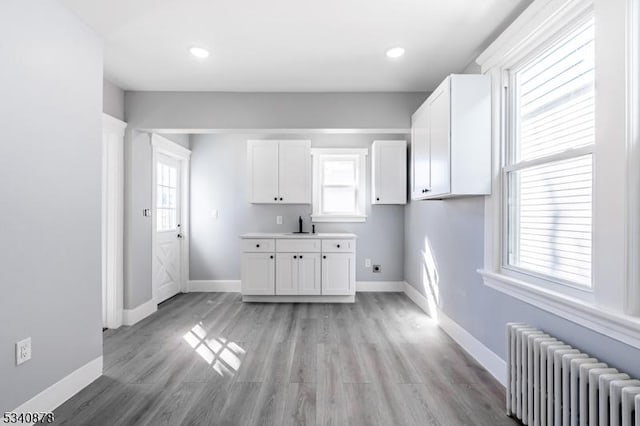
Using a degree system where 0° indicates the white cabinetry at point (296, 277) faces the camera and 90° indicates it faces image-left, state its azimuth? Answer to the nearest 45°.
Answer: approximately 0°

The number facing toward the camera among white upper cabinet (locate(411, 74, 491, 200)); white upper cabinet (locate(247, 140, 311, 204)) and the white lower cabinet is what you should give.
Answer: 2

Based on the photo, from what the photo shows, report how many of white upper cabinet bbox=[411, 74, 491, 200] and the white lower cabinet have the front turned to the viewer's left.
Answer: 1

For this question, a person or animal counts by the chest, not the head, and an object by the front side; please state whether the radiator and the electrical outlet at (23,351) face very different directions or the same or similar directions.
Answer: very different directions

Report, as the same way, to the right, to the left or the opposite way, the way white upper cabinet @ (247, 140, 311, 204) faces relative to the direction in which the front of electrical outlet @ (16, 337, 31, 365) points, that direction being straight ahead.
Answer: to the right

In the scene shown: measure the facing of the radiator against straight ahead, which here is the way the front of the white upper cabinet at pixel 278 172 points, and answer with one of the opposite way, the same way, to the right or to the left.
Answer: to the right

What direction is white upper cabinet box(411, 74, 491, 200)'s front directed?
to the viewer's left

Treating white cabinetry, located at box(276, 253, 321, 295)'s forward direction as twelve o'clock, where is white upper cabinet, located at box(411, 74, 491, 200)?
The white upper cabinet is roughly at 11 o'clock from the white cabinetry.

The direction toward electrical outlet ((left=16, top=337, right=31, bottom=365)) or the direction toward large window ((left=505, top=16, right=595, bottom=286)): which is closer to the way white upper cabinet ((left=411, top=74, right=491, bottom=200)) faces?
the electrical outlet

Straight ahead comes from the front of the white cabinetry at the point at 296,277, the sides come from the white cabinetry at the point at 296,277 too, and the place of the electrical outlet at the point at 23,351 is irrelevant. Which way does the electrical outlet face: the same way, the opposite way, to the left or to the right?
to the left
